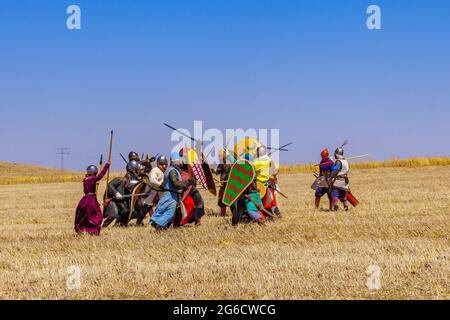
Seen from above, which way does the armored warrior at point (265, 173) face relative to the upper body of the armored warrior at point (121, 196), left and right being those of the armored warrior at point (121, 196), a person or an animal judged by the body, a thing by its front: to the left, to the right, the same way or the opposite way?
the opposite way

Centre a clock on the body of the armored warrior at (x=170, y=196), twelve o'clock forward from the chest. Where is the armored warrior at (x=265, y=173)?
the armored warrior at (x=265, y=173) is roughly at 11 o'clock from the armored warrior at (x=170, y=196).

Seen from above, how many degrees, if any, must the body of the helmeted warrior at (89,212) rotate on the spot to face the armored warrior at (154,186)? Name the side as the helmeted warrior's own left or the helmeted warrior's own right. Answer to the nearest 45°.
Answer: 0° — they already face them

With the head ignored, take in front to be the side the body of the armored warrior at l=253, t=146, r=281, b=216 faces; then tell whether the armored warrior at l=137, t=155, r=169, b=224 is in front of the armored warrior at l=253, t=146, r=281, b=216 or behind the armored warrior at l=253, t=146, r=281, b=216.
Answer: in front

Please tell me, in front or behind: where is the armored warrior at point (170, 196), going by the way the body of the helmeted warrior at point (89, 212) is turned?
in front

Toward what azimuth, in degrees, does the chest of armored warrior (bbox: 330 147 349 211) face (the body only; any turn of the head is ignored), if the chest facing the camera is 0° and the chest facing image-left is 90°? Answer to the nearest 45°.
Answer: approximately 135°

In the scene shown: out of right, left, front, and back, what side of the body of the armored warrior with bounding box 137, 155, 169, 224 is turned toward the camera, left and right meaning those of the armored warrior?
right

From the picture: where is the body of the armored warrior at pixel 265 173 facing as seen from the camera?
to the viewer's left

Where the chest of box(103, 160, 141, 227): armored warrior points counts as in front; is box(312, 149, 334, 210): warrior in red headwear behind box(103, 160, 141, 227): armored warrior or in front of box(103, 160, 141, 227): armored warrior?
in front

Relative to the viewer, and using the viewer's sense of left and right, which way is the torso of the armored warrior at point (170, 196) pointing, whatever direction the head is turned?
facing to the right of the viewer

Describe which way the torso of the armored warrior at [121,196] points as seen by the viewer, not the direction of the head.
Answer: to the viewer's right
